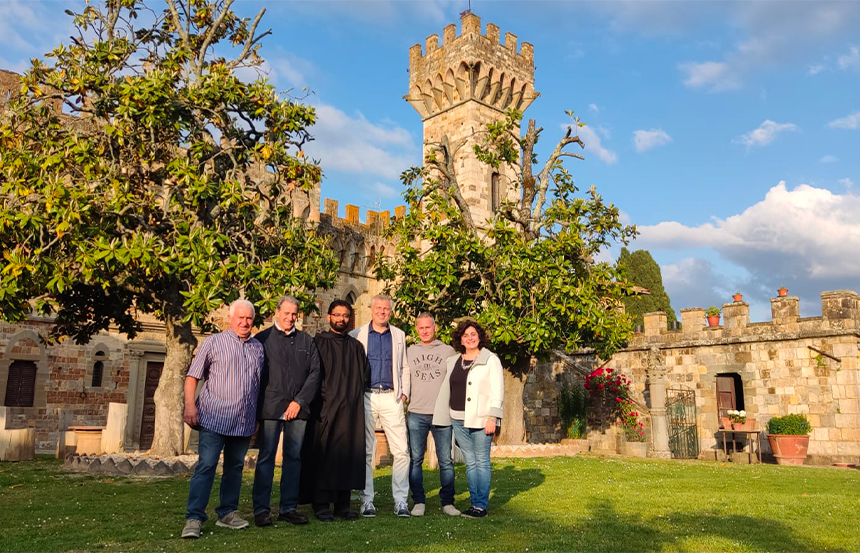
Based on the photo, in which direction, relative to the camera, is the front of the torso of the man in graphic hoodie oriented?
toward the camera

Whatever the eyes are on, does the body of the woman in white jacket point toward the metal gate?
no

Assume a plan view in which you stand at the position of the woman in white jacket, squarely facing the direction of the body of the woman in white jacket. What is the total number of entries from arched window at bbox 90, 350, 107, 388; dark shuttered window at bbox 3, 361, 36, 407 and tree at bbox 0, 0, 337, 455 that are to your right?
3

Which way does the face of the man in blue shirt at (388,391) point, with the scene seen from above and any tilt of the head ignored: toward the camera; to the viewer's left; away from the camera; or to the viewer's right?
toward the camera

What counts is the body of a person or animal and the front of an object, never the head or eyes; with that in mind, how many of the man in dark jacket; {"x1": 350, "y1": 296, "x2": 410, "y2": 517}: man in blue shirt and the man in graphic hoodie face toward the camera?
3

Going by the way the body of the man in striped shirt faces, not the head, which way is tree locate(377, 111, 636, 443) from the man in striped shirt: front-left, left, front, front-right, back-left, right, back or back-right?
left

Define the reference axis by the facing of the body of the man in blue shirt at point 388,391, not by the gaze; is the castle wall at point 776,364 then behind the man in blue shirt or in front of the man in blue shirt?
behind

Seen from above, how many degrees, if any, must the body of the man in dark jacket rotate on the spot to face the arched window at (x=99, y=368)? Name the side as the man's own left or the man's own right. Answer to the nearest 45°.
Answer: approximately 180°

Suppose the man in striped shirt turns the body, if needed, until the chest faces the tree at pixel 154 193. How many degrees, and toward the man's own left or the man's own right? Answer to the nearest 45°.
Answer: approximately 135° to the man's own left

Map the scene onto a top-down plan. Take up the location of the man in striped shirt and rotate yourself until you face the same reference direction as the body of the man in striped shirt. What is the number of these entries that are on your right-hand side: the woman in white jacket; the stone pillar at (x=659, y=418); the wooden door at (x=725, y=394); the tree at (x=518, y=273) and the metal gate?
0

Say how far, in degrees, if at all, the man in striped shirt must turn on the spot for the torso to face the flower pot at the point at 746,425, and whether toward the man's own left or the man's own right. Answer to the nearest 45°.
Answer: approximately 90° to the man's own left

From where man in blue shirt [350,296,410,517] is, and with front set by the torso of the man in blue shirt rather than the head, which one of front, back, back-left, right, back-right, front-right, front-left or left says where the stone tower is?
back

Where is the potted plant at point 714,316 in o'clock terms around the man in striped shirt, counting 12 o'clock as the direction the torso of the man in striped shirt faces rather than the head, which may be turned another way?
The potted plant is roughly at 9 o'clock from the man in striped shirt.

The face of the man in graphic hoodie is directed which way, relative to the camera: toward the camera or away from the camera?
toward the camera

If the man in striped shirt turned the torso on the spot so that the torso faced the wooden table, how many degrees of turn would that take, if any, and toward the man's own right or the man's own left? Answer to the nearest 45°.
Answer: approximately 90° to the man's own left

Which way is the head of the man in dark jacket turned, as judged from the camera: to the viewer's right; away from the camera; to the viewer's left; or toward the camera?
toward the camera

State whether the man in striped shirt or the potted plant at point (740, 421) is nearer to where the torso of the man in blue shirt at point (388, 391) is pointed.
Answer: the man in striped shirt

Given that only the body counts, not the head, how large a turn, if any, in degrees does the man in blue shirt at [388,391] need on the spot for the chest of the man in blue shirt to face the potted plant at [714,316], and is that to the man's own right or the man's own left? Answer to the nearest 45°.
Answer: approximately 135° to the man's own left

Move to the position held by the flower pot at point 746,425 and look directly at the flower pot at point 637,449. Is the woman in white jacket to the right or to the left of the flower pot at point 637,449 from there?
left

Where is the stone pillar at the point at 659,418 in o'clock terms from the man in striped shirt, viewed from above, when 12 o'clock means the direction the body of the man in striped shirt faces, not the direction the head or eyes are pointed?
The stone pillar is roughly at 9 o'clock from the man in striped shirt.

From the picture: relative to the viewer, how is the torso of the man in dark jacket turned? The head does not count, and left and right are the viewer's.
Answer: facing the viewer
